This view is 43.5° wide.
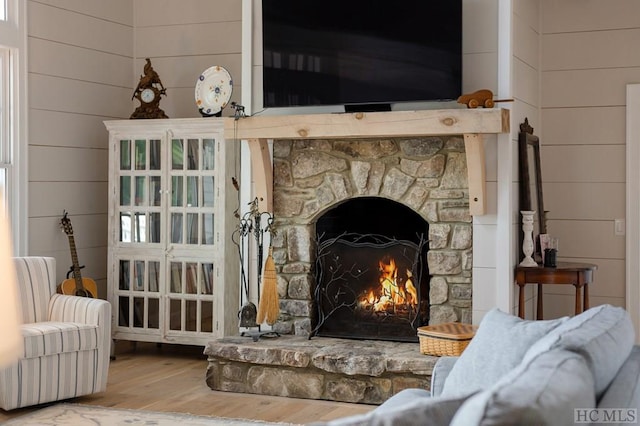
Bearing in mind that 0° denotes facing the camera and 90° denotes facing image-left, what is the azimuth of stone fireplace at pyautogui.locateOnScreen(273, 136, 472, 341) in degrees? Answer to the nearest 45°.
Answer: approximately 0°

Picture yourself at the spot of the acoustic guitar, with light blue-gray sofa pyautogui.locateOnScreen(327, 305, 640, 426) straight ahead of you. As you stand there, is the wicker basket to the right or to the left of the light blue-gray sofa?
left

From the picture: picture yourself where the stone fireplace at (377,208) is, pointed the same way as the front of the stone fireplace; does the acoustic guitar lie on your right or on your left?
on your right

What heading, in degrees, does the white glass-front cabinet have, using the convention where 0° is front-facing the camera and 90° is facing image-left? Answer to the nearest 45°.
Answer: approximately 0°

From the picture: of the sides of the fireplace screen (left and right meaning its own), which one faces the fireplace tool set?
right
